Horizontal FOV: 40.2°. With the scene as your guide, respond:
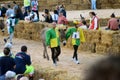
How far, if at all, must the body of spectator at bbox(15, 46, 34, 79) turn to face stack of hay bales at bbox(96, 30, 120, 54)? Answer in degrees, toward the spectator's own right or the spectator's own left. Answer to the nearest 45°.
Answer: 0° — they already face it

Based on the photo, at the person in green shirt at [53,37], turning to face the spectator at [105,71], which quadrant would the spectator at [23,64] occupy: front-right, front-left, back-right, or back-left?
front-right

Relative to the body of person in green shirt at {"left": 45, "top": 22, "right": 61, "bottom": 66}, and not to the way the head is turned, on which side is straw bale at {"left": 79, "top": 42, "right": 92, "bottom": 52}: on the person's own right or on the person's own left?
on the person's own left

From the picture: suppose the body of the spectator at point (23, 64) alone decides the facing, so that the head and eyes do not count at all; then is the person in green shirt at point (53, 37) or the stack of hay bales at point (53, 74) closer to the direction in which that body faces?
the person in green shirt

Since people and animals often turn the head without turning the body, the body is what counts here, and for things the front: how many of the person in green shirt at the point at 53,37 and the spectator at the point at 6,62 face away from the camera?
1

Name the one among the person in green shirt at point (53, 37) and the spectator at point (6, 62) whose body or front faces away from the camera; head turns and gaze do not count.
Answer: the spectator

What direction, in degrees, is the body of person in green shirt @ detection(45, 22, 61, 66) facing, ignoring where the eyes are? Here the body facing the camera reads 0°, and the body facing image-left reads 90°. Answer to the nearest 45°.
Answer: approximately 315°

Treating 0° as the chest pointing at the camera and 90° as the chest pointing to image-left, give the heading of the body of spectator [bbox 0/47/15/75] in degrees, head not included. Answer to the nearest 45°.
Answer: approximately 180°

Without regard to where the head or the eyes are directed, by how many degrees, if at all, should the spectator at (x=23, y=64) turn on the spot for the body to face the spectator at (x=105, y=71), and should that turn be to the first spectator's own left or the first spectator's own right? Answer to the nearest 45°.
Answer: approximately 135° to the first spectator's own right
